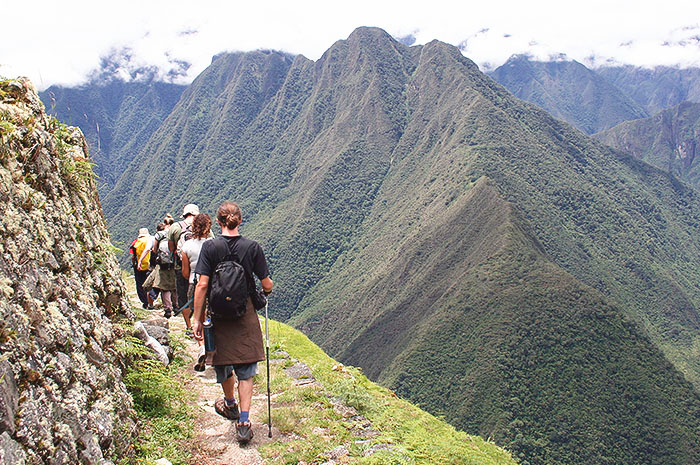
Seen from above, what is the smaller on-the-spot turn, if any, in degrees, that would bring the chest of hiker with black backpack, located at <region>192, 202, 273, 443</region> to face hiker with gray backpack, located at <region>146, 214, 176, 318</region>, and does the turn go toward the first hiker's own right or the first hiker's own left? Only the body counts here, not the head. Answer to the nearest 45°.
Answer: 0° — they already face them

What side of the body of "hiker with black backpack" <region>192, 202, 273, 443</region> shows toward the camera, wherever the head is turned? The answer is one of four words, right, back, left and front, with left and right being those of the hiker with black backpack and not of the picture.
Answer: back
